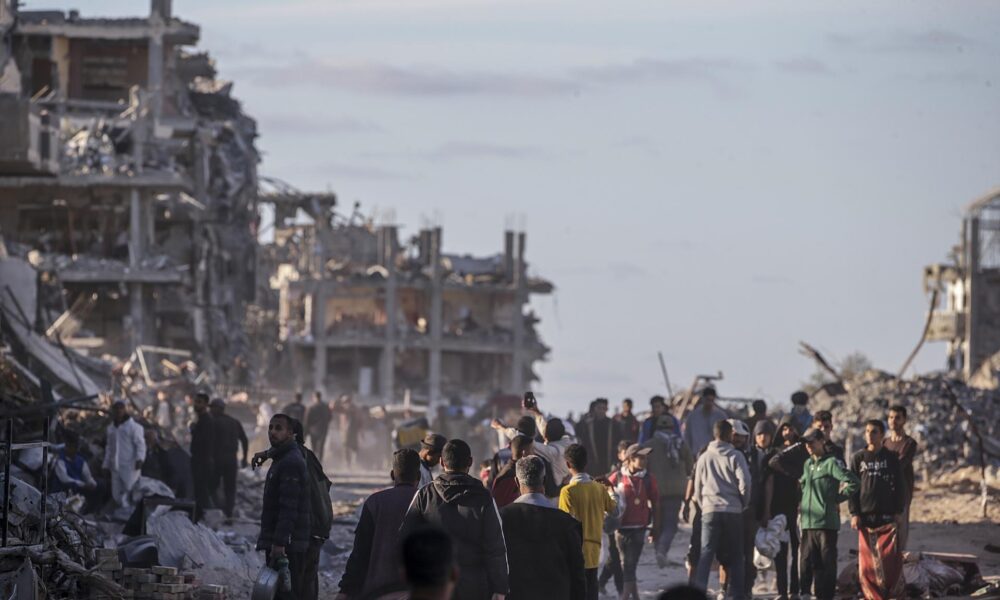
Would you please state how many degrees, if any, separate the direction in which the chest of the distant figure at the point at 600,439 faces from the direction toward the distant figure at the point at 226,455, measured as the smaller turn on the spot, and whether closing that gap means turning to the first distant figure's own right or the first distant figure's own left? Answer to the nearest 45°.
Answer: approximately 90° to the first distant figure's own right

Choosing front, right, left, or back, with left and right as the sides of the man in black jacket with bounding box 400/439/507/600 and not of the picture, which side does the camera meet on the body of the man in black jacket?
back

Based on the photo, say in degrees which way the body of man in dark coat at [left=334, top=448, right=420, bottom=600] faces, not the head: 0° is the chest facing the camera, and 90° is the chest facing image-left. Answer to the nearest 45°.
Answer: approximately 180°

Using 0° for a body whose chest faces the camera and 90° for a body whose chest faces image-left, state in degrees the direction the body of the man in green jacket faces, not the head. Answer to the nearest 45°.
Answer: approximately 45°

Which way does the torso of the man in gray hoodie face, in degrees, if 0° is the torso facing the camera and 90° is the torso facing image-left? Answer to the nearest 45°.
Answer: approximately 180°

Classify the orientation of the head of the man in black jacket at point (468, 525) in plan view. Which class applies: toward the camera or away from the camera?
away from the camera

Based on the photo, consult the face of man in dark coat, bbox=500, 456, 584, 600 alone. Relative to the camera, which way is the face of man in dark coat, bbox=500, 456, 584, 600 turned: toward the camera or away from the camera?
away from the camera

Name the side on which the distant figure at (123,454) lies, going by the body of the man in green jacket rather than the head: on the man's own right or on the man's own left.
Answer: on the man's own right

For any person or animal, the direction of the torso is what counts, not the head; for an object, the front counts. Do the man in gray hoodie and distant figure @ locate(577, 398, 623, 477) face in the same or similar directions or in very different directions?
very different directions

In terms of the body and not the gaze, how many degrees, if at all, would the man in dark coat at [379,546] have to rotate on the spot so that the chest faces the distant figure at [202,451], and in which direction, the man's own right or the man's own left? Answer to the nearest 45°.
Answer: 0° — they already face them
